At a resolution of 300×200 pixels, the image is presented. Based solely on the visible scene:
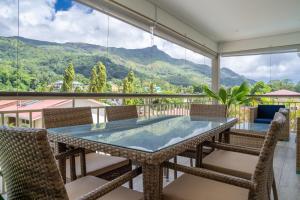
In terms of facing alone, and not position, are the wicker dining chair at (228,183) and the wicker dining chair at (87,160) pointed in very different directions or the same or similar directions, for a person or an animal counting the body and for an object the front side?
very different directions

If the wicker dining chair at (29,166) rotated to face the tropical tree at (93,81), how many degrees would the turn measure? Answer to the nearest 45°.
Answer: approximately 45° to its left

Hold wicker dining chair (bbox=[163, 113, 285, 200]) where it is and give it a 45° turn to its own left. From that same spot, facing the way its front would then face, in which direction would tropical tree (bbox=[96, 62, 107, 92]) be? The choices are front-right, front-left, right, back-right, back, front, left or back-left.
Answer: right

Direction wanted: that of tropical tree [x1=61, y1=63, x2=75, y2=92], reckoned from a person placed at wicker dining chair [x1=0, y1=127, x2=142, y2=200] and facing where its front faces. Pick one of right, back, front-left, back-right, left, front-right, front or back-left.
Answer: front-left

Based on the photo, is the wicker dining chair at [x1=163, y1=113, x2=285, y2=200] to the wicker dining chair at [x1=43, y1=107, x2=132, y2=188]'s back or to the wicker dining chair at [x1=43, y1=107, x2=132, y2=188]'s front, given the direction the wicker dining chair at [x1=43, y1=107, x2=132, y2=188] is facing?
to the front

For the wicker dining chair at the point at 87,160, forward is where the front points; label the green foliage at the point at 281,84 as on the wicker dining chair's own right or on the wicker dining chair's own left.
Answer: on the wicker dining chair's own left

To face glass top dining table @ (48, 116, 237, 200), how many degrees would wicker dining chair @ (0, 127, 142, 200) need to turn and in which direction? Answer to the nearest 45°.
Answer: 0° — it already faces it

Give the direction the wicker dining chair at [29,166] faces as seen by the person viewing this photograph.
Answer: facing away from the viewer and to the right of the viewer

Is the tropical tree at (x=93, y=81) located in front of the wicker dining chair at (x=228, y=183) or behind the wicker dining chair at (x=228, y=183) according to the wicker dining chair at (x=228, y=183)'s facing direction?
in front

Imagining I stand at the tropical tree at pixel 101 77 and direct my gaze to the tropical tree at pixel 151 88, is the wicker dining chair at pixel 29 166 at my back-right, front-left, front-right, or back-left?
back-right

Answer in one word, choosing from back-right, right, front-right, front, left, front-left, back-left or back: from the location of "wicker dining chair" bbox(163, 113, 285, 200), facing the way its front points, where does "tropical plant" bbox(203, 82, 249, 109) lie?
right

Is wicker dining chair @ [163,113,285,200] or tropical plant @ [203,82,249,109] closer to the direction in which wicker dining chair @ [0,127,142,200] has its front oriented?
the tropical plant
